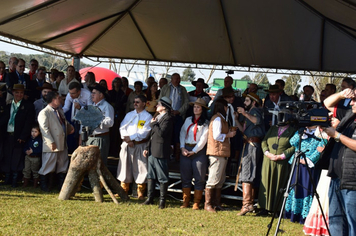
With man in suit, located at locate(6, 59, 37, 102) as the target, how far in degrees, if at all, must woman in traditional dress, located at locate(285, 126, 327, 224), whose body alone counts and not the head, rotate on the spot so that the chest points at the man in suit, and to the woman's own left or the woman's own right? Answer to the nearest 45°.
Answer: approximately 90° to the woman's own right

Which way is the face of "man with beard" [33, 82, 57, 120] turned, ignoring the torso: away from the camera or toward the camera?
toward the camera

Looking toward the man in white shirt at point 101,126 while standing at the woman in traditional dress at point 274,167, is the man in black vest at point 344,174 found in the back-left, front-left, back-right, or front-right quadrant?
back-left

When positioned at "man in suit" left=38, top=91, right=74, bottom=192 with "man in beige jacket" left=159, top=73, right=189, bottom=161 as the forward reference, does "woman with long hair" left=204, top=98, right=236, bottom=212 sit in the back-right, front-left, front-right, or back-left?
front-right

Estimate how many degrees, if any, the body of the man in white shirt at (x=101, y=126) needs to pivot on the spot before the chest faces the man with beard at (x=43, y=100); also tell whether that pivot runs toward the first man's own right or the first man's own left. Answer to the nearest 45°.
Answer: approximately 45° to the first man's own right
